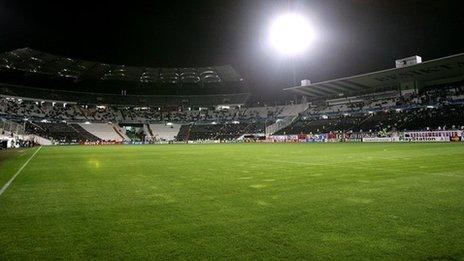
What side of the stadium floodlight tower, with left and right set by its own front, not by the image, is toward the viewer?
front
